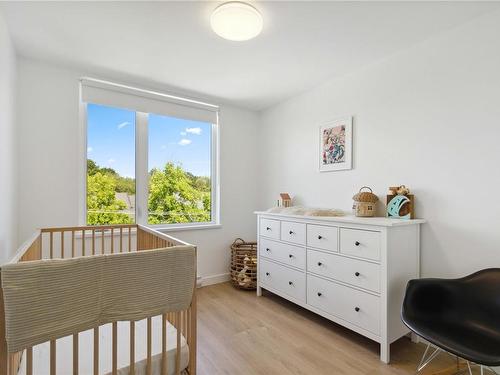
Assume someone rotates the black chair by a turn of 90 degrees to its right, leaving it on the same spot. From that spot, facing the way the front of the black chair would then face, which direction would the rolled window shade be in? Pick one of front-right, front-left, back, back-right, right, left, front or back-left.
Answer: front-left

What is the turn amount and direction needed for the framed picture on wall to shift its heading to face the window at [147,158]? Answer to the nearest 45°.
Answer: approximately 45° to its right

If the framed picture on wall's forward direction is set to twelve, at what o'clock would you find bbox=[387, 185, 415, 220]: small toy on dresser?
The small toy on dresser is roughly at 9 o'clock from the framed picture on wall.

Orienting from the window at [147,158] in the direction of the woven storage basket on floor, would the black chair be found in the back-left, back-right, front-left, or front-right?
front-right

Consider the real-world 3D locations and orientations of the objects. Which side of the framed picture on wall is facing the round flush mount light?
front

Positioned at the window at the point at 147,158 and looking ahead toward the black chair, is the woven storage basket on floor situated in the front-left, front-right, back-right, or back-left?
front-left

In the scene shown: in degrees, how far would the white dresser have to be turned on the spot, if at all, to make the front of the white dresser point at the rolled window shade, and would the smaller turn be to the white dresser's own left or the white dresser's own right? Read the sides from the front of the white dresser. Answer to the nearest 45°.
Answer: approximately 45° to the white dresser's own right

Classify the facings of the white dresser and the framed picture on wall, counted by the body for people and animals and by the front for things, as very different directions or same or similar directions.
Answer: same or similar directions

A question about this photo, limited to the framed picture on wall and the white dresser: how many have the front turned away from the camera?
0

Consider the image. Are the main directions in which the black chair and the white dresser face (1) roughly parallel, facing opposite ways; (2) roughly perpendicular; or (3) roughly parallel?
roughly parallel

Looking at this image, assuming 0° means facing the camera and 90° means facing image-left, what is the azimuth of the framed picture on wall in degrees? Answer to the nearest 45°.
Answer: approximately 45°

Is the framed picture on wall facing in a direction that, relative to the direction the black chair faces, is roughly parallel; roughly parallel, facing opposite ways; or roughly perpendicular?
roughly parallel

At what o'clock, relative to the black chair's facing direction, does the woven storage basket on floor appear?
The woven storage basket on floor is roughly at 2 o'clock from the black chair.

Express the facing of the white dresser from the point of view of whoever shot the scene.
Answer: facing the viewer and to the left of the viewer
